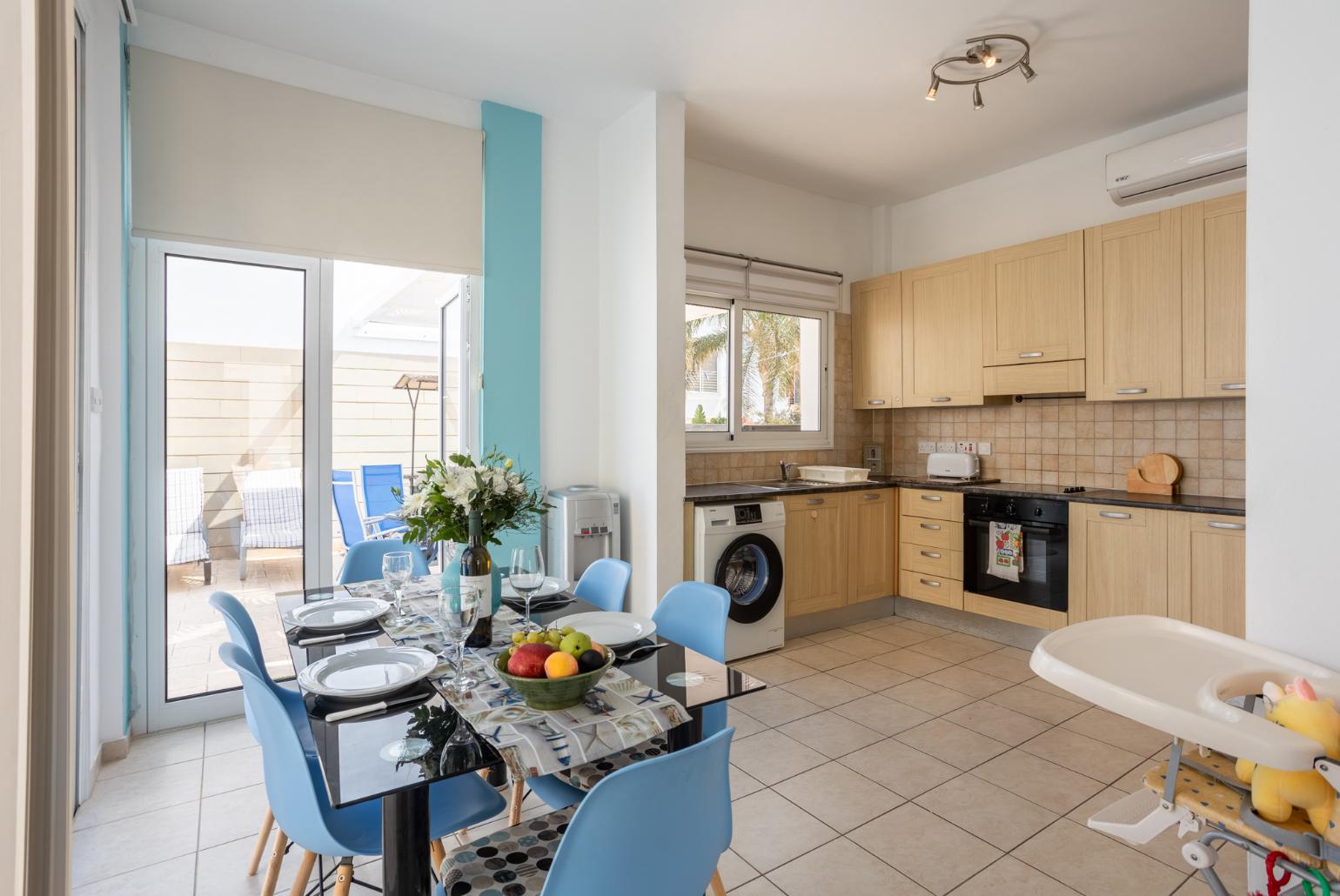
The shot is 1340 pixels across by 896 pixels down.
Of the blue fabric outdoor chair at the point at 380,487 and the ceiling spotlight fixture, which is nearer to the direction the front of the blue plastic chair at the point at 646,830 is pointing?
the blue fabric outdoor chair

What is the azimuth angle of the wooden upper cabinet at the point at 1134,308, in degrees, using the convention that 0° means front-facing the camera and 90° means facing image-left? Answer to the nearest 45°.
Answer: approximately 45°

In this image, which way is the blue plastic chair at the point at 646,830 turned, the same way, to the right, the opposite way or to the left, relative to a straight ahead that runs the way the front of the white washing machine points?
the opposite way

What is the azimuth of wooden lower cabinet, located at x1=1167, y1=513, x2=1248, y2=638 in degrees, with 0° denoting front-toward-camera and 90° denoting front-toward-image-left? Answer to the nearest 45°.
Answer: approximately 45°
